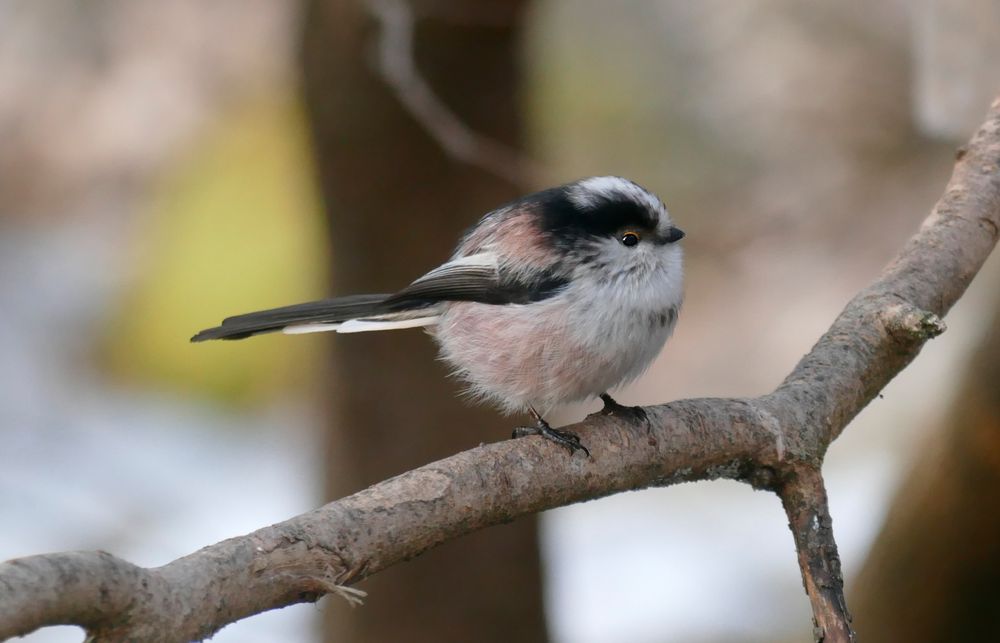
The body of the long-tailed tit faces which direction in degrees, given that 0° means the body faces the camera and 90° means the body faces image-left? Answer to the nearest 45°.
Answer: approximately 270°

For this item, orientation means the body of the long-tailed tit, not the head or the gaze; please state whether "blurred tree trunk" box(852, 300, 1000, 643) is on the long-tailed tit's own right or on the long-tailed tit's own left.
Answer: on the long-tailed tit's own left

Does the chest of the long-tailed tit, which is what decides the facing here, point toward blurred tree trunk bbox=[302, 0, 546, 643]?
no
